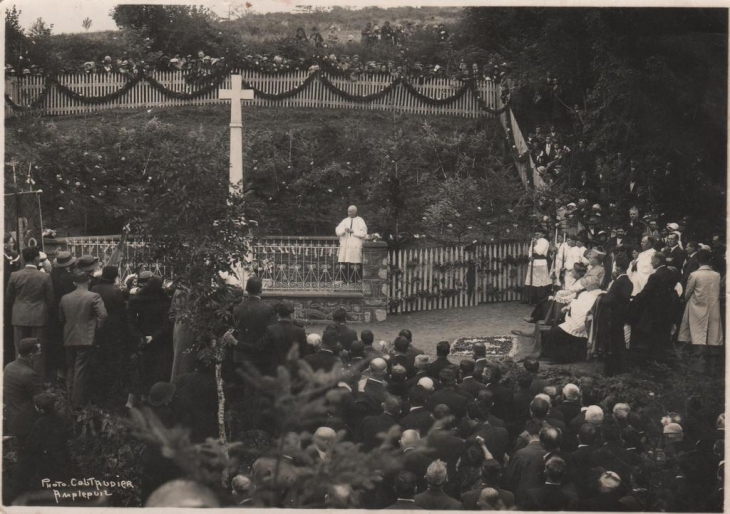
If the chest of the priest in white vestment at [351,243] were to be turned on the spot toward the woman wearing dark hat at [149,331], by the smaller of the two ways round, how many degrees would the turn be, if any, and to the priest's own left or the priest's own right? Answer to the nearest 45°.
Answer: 0° — they already face them

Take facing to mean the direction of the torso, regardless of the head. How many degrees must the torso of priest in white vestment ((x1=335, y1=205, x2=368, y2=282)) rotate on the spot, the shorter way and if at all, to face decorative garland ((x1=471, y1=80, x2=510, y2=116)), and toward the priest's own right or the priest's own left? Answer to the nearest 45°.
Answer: approximately 180°

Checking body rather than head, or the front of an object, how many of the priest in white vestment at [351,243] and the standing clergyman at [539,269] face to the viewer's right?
0

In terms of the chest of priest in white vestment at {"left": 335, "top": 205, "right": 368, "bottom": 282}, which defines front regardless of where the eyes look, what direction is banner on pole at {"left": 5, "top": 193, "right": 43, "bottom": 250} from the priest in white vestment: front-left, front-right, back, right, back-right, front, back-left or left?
right

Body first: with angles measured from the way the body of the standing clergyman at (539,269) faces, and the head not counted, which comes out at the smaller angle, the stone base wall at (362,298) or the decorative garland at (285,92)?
the stone base wall

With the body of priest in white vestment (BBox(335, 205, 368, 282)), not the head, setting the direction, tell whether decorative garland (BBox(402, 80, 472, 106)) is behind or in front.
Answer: behind

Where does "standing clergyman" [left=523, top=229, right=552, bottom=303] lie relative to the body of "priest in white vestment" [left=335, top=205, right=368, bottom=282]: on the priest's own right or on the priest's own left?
on the priest's own left

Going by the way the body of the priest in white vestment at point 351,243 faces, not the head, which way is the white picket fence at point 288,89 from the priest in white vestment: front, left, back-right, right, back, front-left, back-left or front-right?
back

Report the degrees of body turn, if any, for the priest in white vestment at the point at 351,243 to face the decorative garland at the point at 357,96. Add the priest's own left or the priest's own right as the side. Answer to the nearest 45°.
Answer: approximately 180°

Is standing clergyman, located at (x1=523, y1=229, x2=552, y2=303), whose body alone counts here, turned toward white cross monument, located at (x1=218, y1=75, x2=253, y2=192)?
yes

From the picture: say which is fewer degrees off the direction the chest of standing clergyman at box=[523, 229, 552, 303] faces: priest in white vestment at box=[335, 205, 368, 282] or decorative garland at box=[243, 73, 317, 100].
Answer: the priest in white vestment

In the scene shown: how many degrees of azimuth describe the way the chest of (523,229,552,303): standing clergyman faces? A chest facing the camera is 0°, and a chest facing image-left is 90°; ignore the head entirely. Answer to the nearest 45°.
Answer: approximately 45°

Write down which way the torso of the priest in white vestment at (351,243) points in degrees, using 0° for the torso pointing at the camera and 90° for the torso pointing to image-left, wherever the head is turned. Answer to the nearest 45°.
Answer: approximately 0°
